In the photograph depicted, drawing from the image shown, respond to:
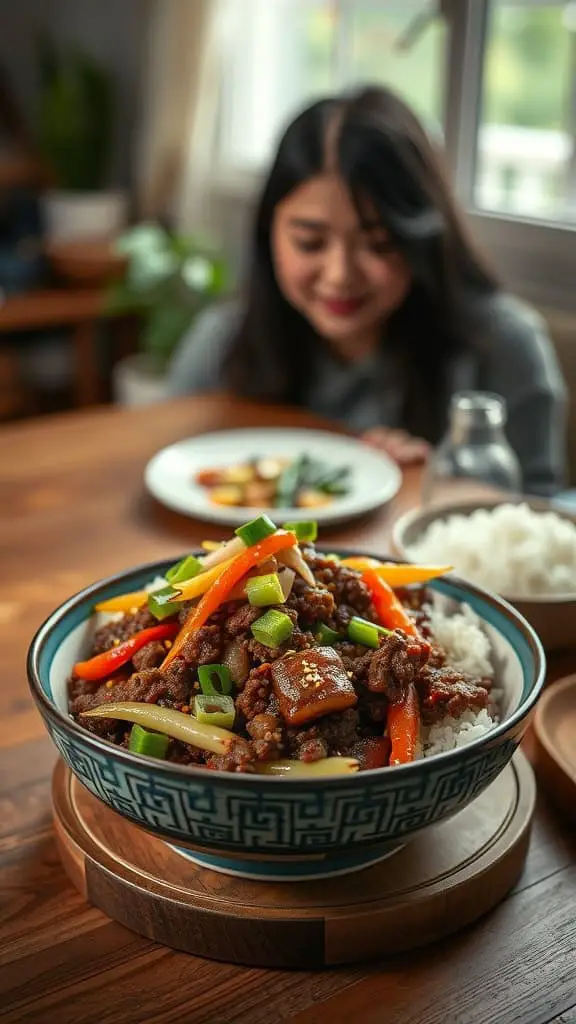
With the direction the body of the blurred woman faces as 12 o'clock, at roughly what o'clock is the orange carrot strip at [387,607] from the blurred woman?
The orange carrot strip is roughly at 12 o'clock from the blurred woman.

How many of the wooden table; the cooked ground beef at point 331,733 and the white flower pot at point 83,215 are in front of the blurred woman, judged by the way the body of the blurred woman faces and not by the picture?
2

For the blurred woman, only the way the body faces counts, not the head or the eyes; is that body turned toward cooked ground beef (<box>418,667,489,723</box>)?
yes

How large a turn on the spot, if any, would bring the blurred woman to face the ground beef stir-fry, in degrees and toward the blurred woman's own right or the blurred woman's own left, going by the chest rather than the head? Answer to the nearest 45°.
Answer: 0° — they already face it

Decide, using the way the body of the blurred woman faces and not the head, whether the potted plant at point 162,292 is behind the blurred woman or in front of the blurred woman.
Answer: behind

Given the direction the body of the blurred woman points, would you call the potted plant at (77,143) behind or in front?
behind

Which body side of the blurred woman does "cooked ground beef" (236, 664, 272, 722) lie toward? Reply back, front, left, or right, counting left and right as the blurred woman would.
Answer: front

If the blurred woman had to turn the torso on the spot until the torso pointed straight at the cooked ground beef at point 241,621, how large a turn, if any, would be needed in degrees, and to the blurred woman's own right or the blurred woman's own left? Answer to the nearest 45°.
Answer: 0° — they already face it

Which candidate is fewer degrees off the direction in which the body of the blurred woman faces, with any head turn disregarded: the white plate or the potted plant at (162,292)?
the white plate

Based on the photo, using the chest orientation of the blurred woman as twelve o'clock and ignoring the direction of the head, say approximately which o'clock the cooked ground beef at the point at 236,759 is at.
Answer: The cooked ground beef is roughly at 12 o'clock from the blurred woman.

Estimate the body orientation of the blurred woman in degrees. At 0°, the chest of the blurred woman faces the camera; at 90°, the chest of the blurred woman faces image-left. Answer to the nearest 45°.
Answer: approximately 0°

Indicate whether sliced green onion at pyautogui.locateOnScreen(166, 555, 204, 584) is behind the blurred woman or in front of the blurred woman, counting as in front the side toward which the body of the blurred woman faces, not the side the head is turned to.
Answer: in front

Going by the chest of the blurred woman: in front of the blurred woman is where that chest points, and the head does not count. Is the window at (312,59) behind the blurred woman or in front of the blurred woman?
behind

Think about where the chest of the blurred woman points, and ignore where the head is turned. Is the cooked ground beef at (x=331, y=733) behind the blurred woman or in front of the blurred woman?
in front
